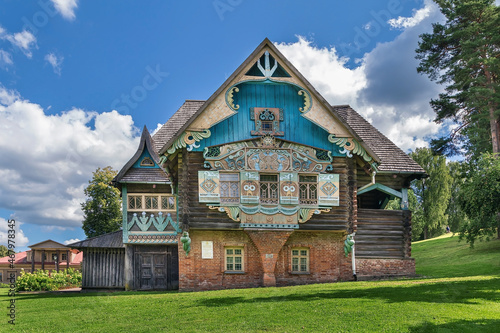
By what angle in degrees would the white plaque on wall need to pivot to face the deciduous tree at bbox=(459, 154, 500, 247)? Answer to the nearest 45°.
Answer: approximately 90° to its left

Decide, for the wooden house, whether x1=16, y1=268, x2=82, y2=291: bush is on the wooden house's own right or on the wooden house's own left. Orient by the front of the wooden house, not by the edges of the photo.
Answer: on the wooden house's own right

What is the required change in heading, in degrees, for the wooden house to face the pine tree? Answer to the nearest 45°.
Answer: approximately 135° to its left

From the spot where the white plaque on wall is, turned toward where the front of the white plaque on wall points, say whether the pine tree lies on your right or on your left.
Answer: on your left

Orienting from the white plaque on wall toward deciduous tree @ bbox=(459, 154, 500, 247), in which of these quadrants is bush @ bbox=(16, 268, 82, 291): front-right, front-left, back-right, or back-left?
back-left

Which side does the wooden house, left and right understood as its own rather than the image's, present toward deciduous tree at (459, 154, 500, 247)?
left

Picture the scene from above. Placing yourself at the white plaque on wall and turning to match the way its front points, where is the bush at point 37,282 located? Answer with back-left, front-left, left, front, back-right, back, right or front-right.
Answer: back-right

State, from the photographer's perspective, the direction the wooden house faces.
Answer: facing the viewer
